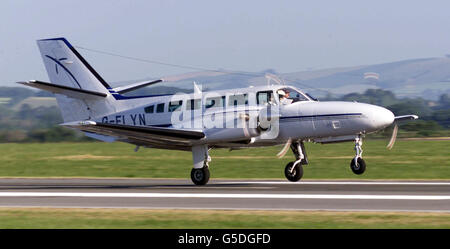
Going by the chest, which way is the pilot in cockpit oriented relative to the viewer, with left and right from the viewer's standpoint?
facing to the right of the viewer
